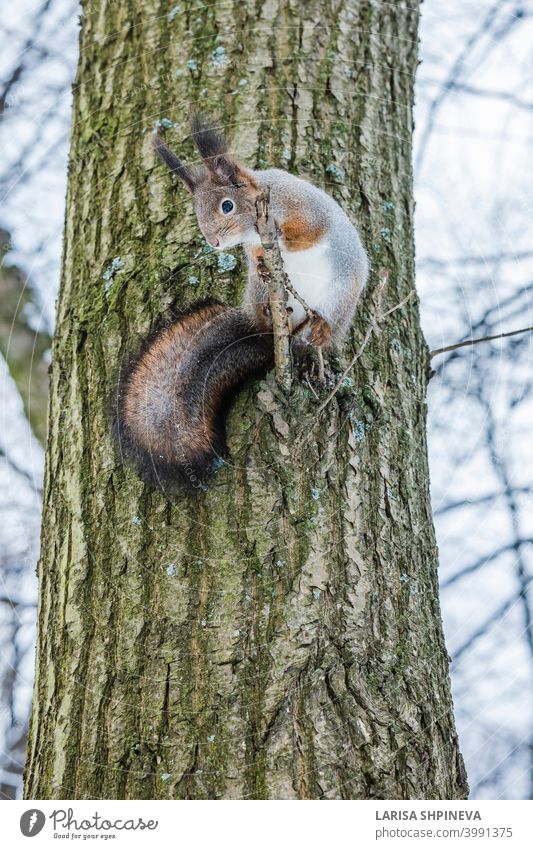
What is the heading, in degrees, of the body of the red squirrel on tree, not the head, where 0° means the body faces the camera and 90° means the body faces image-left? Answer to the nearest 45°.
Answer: approximately 90°
